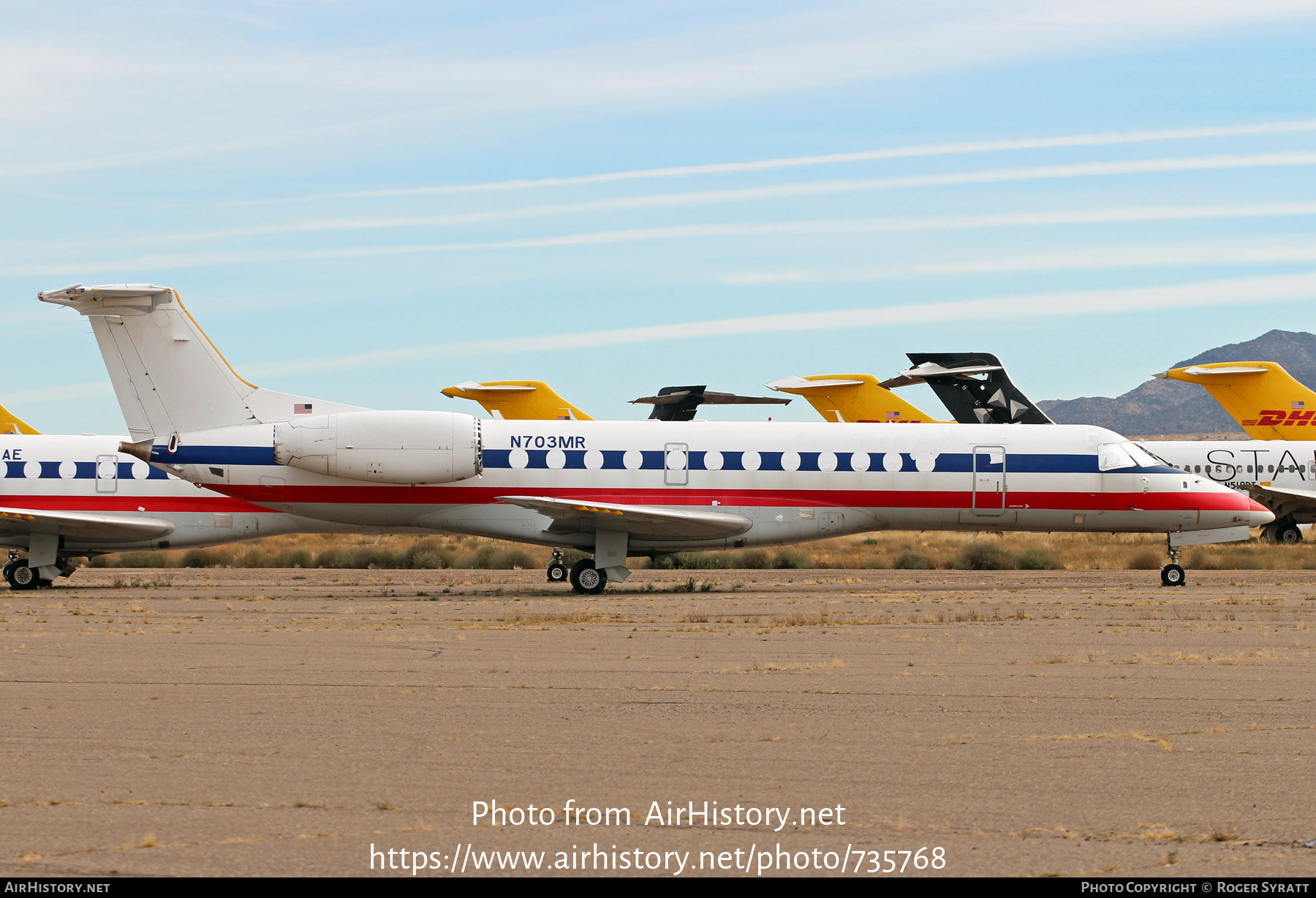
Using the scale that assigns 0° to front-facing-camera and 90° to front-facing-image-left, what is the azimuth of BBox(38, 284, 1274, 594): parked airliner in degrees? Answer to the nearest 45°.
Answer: approximately 270°

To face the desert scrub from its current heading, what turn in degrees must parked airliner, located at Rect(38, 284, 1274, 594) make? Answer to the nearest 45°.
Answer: approximately 45° to its left
